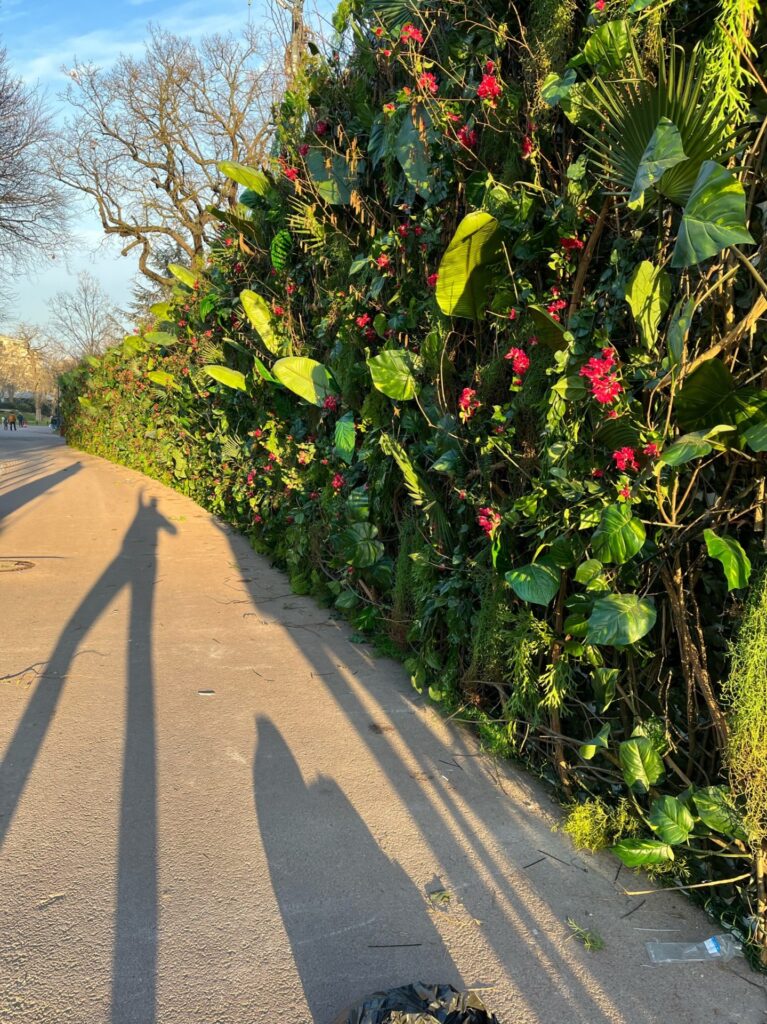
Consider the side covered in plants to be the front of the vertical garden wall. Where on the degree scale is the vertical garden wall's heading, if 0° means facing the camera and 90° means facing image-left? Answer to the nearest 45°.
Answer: approximately 45°
